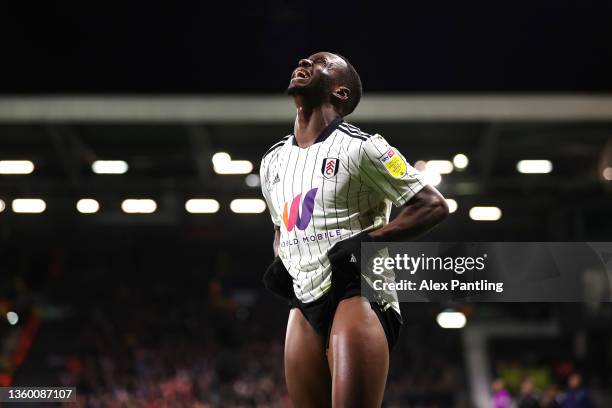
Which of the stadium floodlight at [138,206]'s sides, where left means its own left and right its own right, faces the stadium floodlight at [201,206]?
left

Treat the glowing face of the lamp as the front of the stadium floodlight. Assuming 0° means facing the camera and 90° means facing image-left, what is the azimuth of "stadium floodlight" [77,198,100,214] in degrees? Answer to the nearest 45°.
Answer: approximately 0°

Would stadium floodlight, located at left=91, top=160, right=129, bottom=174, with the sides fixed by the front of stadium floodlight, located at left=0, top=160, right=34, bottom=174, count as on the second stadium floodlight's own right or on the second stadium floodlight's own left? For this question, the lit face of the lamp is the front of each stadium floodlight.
on the second stadium floodlight's own left

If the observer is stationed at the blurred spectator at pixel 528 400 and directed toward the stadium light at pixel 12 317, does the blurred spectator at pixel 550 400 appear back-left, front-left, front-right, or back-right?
back-right

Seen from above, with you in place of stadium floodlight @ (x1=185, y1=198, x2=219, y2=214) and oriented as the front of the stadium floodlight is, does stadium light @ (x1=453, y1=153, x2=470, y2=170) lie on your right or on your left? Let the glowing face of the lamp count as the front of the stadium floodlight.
on your left

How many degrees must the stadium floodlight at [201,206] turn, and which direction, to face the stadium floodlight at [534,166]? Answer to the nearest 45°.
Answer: approximately 45° to its left

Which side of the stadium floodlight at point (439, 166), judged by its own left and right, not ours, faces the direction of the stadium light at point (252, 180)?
right

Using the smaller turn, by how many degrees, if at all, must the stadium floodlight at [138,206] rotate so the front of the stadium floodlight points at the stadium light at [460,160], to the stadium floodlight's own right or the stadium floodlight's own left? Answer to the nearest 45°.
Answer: approximately 45° to the stadium floodlight's own left

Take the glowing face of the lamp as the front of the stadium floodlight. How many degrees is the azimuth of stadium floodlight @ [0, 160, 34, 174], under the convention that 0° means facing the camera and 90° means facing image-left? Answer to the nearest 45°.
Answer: approximately 0°
